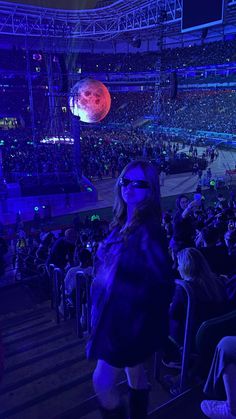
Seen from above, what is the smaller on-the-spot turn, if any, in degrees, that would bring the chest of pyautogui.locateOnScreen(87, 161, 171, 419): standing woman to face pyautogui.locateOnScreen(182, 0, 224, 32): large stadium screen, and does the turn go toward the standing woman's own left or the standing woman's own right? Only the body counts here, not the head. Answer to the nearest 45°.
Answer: approximately 135° to the standing woman's own right

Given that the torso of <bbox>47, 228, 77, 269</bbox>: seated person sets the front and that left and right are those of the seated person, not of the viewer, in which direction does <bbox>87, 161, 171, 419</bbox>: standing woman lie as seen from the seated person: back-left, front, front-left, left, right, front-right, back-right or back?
back-right

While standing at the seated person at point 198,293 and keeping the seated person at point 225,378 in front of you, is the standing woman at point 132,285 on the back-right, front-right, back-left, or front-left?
front-right

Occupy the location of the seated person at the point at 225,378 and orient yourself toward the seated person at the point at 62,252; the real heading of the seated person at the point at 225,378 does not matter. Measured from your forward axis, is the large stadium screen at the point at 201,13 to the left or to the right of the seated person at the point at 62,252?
right

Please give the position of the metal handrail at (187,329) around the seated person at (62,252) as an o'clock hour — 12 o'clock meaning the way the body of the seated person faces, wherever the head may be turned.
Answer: The metal handrail is roughly at 4 o'clock from the seated person.

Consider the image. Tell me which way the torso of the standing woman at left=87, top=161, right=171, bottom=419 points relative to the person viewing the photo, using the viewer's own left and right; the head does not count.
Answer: facing the viewer and to the left of the viewer

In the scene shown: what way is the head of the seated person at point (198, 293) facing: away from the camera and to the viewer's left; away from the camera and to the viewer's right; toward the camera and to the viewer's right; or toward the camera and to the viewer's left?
away from the camera and to the viewer's left

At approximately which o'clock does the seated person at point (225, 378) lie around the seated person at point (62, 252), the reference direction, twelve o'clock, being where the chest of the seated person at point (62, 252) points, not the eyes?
the seated person at point (225, 378) is roughly at 4 o'clock from the seated person at point (62, 252).

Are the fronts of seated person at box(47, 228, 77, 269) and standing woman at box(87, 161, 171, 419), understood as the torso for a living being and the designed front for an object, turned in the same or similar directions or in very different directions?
very different directions

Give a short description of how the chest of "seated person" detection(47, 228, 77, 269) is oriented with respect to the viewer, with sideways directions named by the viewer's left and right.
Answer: facing away from the viewer and to the right of the viewer

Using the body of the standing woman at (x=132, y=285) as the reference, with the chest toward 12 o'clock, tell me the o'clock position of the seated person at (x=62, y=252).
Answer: The seated person is roughly at 4 o'clock from the standing woman.
